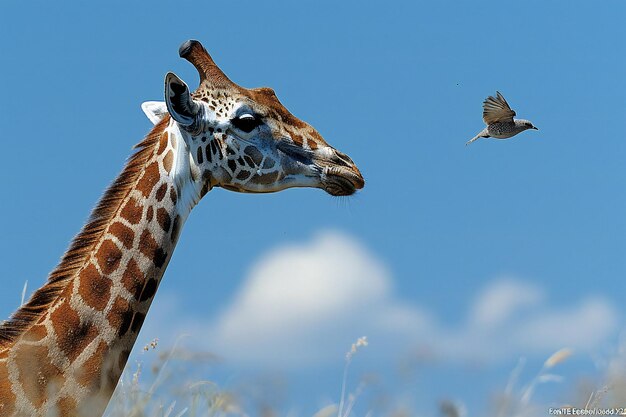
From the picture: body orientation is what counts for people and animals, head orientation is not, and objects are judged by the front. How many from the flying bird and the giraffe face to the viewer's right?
2

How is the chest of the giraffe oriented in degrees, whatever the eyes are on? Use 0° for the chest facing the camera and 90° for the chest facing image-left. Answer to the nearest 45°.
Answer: approximately 270°

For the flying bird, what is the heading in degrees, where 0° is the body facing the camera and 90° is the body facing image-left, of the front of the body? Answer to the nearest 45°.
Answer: approximately 270°

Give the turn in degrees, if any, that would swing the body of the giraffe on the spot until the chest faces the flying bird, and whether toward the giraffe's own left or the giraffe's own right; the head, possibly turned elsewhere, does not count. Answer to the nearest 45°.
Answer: approximately 45° to the giraffe's own left
